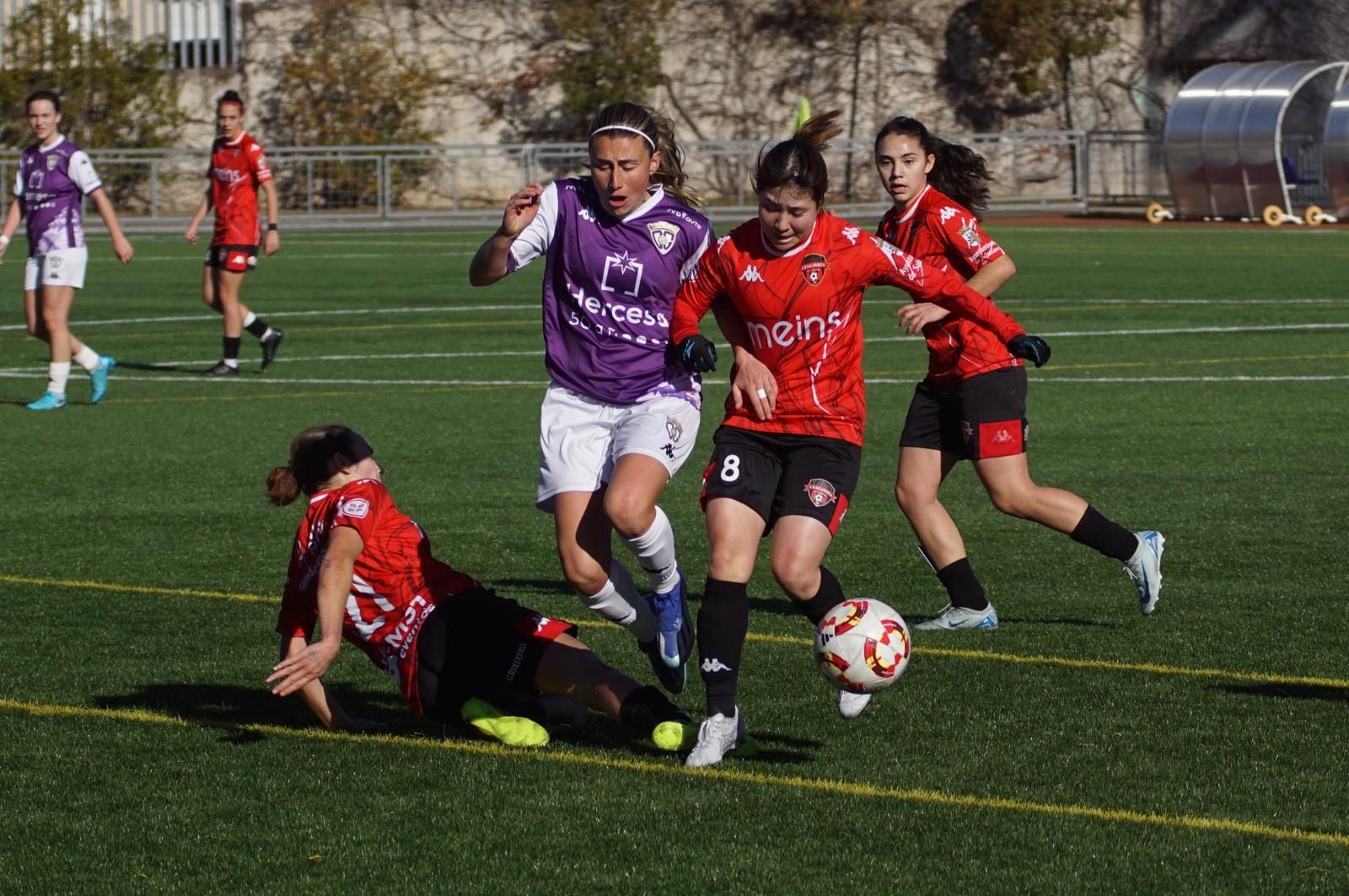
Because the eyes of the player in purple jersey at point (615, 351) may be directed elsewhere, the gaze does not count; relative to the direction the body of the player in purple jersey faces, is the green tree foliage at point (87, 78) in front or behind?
behind

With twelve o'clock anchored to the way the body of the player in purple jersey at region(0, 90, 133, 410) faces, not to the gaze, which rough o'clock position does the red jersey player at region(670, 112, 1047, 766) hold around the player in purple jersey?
The red jersey player is roughly at 10 o'clock from the player in purple jersey.

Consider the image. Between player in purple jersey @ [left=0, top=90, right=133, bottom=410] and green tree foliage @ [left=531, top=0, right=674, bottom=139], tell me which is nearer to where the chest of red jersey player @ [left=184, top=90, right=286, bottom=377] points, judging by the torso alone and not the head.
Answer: the player in purple jersey

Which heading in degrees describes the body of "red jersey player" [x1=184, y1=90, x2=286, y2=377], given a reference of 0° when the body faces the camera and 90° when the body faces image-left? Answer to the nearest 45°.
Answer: approximately 45°

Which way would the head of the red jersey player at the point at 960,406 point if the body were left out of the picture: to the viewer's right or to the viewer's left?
to the viewer's left

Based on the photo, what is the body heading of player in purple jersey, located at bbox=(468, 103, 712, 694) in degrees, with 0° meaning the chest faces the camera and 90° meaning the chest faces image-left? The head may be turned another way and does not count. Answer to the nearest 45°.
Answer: approximately 0°

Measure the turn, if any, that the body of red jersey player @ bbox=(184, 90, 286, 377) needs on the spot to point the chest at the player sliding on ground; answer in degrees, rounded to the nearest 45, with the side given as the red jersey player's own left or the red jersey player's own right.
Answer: approximately 45° to the red jersey player's own left

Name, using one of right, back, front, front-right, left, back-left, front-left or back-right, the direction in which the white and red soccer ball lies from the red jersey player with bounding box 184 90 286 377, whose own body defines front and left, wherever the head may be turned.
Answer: front-left

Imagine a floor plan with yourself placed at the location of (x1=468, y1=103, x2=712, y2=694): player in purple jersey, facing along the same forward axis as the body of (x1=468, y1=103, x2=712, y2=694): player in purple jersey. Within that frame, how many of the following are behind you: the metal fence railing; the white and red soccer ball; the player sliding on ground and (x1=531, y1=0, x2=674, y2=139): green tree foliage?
2
